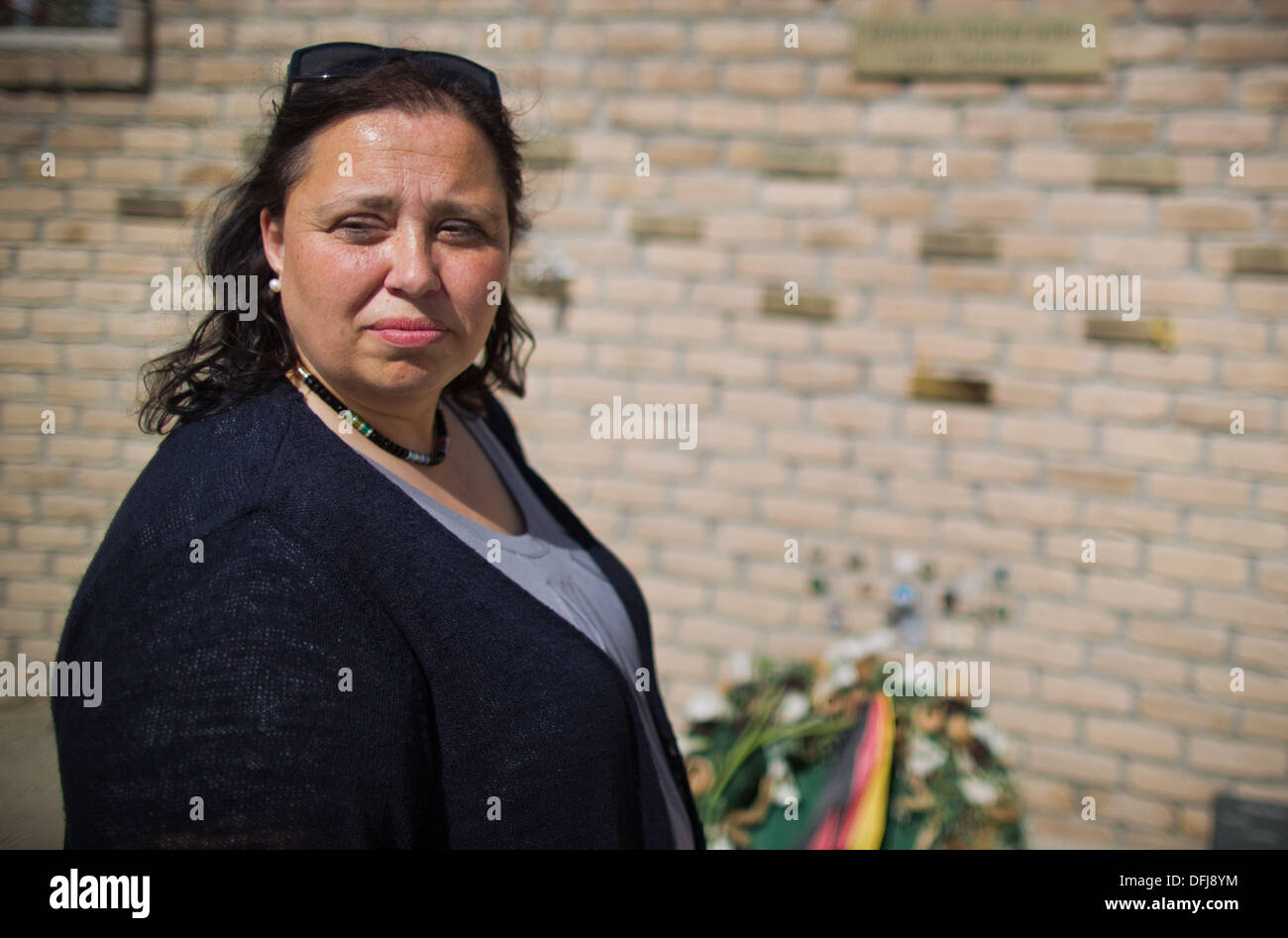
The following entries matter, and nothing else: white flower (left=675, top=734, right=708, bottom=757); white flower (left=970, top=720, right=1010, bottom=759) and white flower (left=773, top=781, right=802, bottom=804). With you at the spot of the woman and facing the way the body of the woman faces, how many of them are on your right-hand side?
0

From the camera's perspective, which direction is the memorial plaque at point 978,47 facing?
toward the camera

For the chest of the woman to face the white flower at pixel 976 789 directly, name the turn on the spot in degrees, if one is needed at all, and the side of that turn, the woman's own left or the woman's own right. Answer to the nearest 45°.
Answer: approximately 90° to the woman's own left

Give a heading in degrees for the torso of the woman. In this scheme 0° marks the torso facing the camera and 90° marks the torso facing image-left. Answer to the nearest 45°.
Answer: approximately 315°

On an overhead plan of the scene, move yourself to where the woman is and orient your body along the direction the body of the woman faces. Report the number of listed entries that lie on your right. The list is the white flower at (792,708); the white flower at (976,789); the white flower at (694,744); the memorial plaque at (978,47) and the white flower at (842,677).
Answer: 0

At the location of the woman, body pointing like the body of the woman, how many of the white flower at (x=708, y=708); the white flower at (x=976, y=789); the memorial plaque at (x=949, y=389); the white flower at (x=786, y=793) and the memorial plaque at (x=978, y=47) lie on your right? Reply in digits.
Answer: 0

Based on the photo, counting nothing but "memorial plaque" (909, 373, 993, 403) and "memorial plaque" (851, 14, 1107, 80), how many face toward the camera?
2

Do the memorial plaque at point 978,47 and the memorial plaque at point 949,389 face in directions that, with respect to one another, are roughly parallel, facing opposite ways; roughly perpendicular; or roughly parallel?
roughly parallel

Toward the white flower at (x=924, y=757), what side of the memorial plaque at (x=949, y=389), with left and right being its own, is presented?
front
